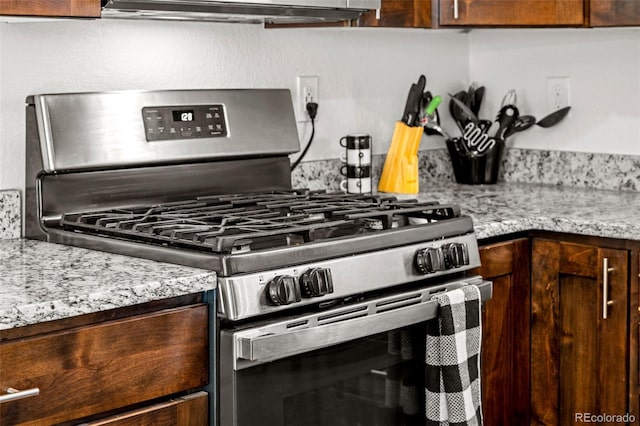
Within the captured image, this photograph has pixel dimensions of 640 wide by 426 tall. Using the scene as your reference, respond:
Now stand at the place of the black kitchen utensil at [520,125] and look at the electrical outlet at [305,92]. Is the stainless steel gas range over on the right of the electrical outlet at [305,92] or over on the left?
left

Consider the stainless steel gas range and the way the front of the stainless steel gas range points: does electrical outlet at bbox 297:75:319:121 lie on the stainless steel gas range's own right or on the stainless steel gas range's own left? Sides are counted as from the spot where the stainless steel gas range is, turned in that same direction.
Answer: on the stainless steel gas range's own left

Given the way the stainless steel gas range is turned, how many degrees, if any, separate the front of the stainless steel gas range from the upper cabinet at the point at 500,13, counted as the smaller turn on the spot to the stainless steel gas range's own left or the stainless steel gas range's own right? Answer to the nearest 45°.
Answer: approximately 90° to the stainless steel gas range's own left

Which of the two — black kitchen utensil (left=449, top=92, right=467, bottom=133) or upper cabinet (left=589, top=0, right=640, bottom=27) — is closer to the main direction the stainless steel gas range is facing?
the upper cabinet

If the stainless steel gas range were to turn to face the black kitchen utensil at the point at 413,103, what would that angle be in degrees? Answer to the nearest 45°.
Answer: approximately 90° to its left

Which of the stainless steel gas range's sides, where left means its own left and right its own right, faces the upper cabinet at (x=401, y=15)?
left

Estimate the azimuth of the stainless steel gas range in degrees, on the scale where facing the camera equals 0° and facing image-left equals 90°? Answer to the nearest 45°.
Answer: approximately 315°

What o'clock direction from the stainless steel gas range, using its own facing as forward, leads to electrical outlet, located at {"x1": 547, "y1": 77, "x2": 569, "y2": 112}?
The electrical outlet is roughly at 9 o'clock from the stainless steel gas range.

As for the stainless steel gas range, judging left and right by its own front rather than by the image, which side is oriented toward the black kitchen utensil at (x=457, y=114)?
left
